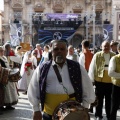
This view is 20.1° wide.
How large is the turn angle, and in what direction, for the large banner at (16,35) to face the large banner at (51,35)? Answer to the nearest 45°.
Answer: approximately 135° to its left

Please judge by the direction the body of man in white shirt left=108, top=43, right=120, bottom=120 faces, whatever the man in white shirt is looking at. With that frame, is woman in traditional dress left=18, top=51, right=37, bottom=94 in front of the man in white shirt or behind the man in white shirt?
behind

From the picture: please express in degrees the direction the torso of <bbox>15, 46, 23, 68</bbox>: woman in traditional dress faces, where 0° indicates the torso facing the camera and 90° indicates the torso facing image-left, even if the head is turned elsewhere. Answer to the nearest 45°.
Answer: approximately 315°

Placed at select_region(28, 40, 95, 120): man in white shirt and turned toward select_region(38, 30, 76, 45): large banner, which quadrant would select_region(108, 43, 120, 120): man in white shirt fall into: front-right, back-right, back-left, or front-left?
front-right

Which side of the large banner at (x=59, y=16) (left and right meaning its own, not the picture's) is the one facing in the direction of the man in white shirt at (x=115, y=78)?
front

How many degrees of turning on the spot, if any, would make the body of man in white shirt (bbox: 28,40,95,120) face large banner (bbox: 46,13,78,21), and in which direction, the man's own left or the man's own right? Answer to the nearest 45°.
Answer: approximately 180°

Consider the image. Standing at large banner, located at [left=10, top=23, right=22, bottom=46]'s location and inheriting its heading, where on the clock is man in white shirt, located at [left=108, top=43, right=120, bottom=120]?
The man in white shirt is roughly at 12 o'clock from the large banner.

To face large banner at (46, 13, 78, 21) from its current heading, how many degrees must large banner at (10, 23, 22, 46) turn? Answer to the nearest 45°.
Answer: approximately 135° to its left

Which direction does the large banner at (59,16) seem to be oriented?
toward the camera

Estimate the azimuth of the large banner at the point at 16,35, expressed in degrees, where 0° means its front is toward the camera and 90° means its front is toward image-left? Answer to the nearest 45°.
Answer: approximately 0°

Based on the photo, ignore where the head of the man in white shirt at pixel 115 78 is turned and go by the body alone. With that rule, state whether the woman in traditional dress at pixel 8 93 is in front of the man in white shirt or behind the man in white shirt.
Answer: behind
